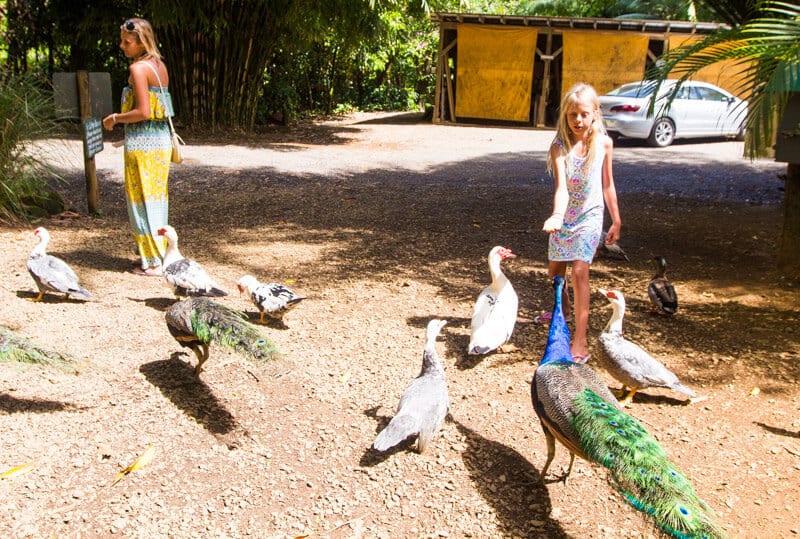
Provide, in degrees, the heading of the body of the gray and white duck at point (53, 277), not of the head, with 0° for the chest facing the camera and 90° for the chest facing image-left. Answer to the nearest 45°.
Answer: approximately 90°

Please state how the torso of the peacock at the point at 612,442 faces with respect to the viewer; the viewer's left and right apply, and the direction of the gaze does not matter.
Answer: facing away from the viewer and to the left of the viewer

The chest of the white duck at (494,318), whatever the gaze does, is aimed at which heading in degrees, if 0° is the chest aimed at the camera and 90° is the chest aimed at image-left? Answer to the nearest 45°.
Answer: approximately 225°

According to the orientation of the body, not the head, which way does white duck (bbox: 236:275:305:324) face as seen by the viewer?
to the viewer's left

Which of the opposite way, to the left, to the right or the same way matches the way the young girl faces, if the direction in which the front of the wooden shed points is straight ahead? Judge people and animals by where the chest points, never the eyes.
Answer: the same way

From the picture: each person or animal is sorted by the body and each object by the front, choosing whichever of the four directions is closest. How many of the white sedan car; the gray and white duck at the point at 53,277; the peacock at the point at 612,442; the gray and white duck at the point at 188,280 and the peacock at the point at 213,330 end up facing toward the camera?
0

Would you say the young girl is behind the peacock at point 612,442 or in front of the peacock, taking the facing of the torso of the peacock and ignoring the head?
in front

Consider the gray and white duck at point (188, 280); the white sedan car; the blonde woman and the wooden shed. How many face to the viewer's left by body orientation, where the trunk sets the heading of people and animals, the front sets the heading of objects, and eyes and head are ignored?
2

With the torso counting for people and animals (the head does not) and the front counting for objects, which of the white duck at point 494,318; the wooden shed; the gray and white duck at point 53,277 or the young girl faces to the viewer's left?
the gray and white duck

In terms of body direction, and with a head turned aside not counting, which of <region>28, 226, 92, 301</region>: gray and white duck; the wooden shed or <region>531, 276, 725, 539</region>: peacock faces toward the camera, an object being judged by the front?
the wooden shed

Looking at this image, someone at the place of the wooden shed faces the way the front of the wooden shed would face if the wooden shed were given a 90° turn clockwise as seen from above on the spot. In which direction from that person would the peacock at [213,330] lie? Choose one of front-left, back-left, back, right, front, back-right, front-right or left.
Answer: left

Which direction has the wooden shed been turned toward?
toward the camera
